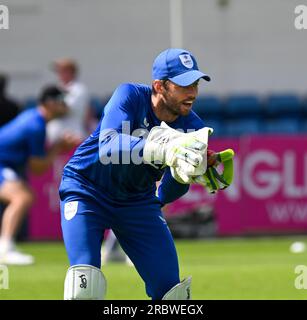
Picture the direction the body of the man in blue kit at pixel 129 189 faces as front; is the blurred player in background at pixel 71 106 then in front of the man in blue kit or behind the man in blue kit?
behind

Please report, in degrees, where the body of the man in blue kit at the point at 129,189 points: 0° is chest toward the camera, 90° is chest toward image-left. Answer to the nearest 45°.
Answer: approximately 315°

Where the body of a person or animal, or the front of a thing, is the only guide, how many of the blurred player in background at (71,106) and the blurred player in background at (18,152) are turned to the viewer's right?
1

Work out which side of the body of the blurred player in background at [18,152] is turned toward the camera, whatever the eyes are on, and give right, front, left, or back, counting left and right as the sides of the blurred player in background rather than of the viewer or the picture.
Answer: right

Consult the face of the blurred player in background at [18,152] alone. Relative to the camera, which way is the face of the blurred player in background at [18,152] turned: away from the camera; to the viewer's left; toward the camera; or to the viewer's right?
to the viewer's right

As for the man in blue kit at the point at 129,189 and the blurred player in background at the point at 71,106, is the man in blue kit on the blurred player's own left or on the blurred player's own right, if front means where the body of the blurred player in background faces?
on the blurred player's own left

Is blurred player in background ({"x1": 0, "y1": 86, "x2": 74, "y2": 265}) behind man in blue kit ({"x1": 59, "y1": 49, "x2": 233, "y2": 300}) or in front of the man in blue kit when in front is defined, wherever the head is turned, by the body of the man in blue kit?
behind
